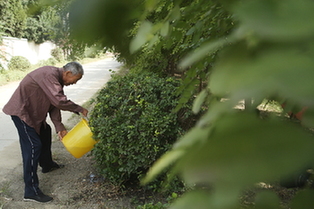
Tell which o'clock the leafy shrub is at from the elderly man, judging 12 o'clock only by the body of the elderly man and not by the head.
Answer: The leafy shrub is roughly at 1 o'clock from the elderly man.

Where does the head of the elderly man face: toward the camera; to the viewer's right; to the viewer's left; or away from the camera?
to the viewer's right

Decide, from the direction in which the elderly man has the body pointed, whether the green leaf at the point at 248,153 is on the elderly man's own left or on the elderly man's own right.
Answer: on the elderly man's own right

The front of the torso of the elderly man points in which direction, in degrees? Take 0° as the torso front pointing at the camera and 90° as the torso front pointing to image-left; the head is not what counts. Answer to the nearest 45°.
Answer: approximately 270°

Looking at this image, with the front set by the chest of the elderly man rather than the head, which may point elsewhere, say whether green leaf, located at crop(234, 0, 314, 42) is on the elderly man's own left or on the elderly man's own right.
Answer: on the elderly man's own right

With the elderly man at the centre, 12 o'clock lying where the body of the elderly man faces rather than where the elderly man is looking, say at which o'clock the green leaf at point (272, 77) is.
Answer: The green leaf is roughly at 3 o'clock from the elderly man.
